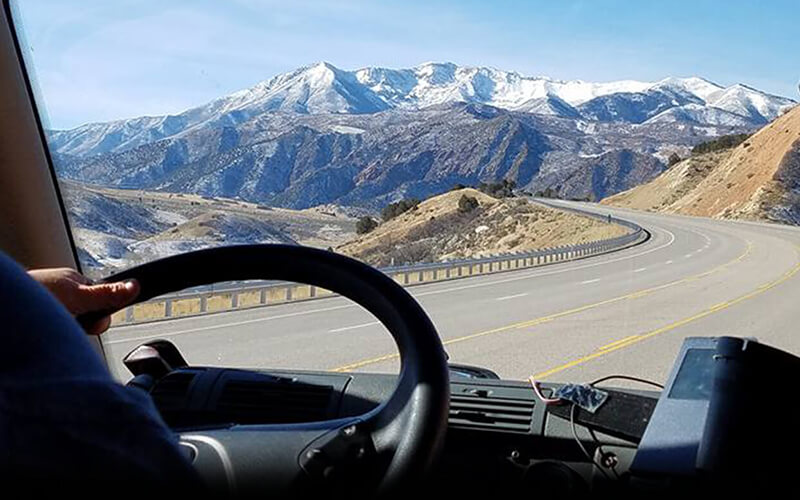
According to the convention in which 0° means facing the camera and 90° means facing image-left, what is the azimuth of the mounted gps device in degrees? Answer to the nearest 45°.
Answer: approximately 45°

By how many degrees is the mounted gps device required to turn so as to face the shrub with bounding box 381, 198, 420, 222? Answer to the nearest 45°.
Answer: approximately 135° to its right

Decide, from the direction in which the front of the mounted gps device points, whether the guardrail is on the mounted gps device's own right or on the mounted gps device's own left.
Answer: on the mounted gps device's own right

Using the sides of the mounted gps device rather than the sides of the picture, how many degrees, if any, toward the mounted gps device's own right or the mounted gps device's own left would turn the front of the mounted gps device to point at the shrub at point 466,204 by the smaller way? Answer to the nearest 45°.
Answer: approximately 135° to the mounted gps device's own right

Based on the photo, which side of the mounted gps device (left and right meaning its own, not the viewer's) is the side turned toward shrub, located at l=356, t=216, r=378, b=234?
back
